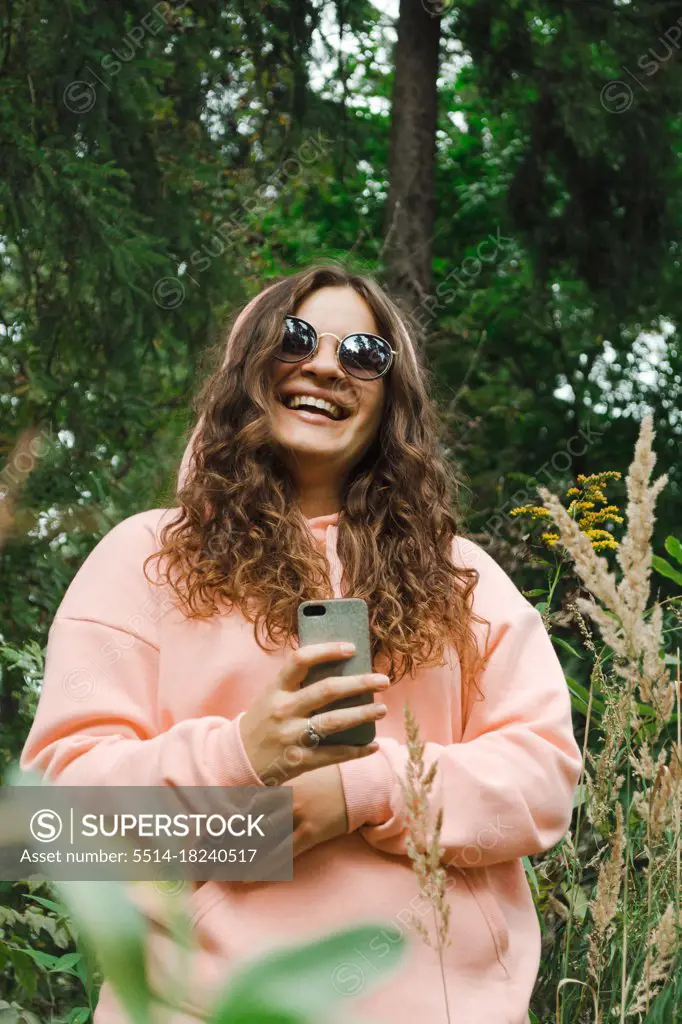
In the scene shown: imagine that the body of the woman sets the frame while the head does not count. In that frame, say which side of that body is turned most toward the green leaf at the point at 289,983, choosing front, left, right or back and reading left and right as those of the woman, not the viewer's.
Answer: front

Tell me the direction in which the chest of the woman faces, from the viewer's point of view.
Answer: toward the camera

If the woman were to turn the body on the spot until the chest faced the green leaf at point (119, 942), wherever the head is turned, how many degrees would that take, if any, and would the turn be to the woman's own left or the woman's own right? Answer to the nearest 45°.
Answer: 0° — they already face it
